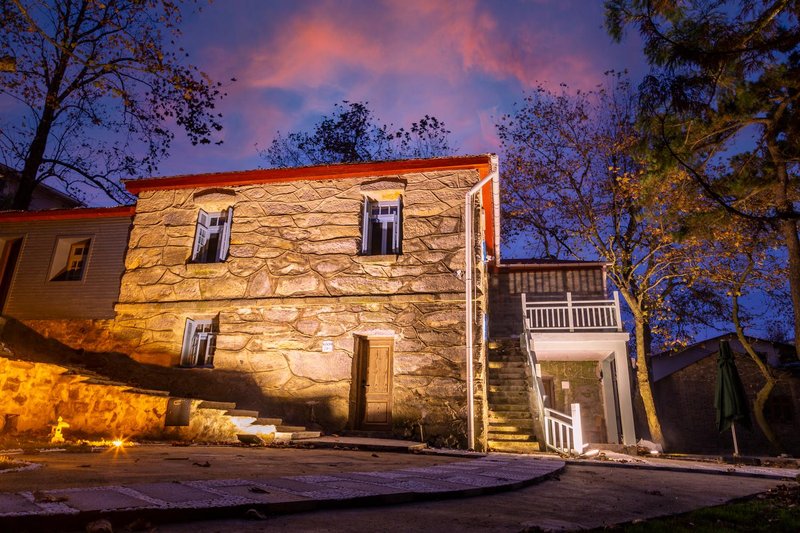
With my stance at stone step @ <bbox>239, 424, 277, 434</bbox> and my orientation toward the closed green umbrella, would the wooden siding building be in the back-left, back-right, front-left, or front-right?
back-left

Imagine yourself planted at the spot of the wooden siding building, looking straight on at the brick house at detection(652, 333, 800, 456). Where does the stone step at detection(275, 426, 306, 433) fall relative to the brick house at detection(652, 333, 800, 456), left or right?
right

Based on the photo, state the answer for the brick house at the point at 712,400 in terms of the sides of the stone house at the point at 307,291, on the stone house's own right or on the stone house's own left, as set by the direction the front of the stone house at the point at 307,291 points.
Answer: on the stone house's own left

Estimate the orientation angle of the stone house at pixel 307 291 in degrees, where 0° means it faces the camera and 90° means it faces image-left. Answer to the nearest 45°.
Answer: approximately 0°

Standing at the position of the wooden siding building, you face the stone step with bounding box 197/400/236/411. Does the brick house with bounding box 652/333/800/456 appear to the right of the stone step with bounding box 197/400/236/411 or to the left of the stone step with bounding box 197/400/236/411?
left

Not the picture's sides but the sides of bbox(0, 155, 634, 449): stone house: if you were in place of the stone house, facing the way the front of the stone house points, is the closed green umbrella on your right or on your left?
on your left
